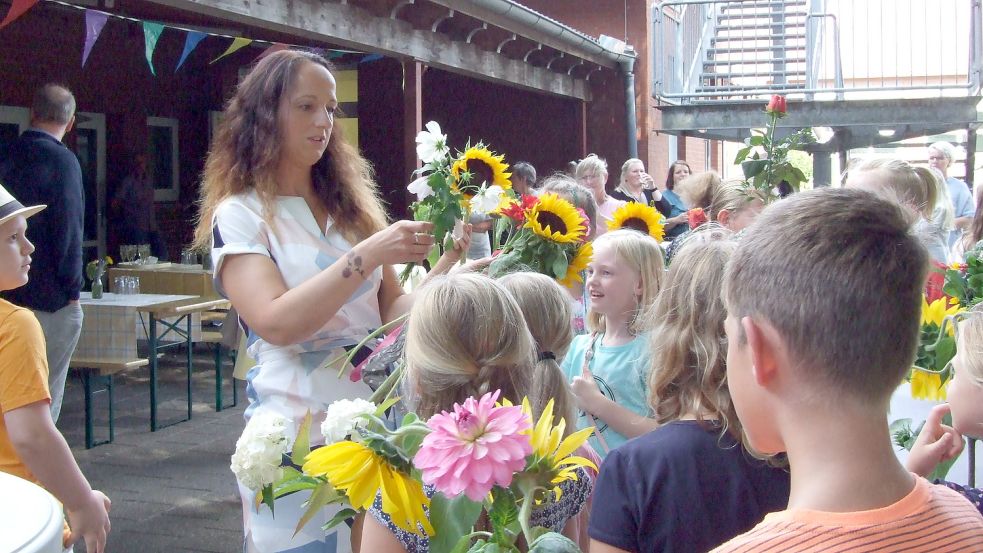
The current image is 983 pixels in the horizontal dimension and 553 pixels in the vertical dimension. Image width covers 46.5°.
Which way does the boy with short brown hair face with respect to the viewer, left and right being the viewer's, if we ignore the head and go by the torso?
facing away from the viewer and to the left of the viewer

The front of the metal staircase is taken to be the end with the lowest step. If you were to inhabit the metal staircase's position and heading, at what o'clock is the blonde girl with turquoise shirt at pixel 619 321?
The blonde girl with turquoise shirt is roughly at 12 o'clock from the metal staircase.

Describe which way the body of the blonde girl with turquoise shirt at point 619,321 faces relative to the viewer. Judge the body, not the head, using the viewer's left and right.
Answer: facing the viewer and to the left of the viewer

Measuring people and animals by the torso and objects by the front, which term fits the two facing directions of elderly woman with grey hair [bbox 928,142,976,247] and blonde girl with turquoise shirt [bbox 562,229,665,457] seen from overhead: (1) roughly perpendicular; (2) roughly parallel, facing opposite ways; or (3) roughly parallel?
roughly parallel

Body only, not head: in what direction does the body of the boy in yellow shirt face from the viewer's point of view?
to the viewer's right

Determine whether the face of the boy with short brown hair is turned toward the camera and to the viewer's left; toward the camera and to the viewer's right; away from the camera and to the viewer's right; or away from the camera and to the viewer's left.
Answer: away from the camera and to the viewer's left

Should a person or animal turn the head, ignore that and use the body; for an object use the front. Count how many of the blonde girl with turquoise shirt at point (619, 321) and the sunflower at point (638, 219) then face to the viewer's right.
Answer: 0

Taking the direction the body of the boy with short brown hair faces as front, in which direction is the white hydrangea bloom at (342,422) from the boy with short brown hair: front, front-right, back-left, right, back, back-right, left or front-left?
front-left

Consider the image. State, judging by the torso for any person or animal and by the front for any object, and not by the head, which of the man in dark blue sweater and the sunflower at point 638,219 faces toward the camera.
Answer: the sunflower

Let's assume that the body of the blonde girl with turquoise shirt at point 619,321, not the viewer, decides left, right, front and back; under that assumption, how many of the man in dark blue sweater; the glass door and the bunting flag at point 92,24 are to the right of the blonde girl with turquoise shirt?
3

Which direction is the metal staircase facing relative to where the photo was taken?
toward the camera

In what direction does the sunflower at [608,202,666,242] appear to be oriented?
toward the camera

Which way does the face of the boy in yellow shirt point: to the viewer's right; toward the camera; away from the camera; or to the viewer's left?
to the viewer's right
